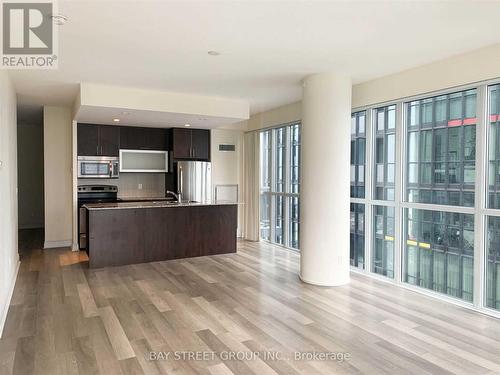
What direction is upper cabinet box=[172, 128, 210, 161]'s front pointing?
toward the camera

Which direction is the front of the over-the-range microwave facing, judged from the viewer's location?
facing the viewer

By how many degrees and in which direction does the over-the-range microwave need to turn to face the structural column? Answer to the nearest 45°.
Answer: approximately 45° to its left

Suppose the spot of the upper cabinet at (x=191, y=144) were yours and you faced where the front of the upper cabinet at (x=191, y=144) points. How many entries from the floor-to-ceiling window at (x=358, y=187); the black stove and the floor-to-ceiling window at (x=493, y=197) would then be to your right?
1

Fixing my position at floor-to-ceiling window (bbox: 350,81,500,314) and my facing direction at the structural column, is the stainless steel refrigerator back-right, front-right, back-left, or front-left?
front-right

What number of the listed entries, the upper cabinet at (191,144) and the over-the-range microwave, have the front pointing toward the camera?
2

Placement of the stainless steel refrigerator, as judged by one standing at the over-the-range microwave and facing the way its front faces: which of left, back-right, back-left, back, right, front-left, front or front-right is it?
left

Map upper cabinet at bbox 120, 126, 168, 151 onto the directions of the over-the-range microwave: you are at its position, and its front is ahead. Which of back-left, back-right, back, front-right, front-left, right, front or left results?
left

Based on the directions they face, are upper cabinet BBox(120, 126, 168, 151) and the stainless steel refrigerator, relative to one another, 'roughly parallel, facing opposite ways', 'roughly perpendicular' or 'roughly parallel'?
roughly parallel

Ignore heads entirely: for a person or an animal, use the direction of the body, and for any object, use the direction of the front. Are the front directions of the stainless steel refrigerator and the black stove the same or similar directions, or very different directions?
same or similar directions

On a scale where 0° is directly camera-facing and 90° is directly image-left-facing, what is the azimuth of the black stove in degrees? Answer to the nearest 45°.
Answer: approximately 0°

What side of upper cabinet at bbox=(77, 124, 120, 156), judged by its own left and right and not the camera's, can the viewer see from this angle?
front

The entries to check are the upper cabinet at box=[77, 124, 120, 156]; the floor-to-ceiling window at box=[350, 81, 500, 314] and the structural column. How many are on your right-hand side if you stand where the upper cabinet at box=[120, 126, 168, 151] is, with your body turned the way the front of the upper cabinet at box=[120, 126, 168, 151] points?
1

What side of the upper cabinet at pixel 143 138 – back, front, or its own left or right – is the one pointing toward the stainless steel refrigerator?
left
